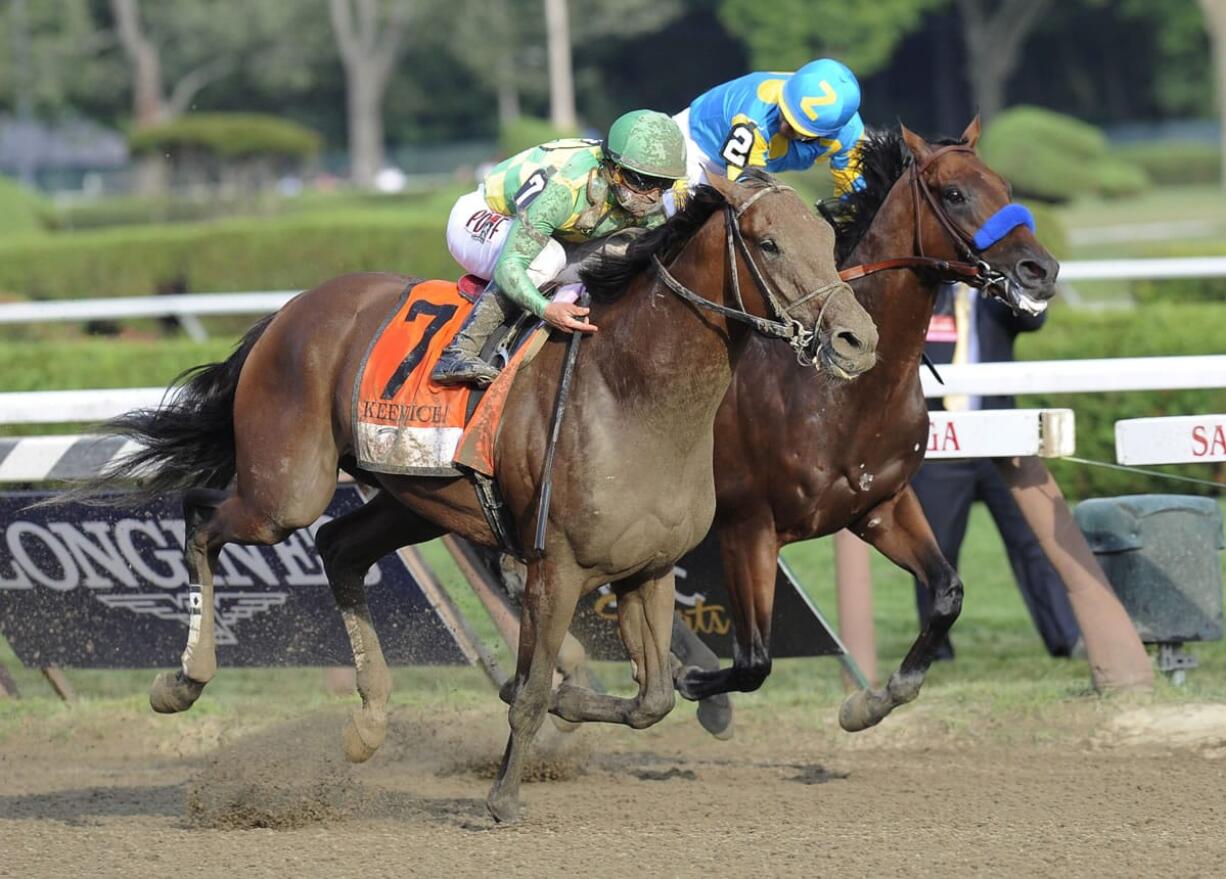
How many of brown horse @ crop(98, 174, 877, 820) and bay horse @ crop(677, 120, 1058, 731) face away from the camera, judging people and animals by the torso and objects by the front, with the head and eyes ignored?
0

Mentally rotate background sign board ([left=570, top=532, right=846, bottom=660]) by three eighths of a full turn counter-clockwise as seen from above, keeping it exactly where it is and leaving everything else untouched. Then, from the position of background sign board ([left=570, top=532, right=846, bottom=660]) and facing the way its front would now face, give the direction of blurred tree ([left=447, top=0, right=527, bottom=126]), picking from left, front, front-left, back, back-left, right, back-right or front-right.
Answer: front-left

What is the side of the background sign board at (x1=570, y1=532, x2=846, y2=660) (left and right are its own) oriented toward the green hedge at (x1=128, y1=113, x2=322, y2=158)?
back

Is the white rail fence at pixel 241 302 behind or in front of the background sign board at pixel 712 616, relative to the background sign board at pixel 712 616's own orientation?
behind

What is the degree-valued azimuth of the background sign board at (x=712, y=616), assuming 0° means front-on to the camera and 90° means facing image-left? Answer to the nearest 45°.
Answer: approximately 0°

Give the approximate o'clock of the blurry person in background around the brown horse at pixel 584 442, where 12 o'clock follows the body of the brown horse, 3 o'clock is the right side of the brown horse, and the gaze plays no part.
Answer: The blurry person in background is roughly at 9 o'clock from the brown horse.
